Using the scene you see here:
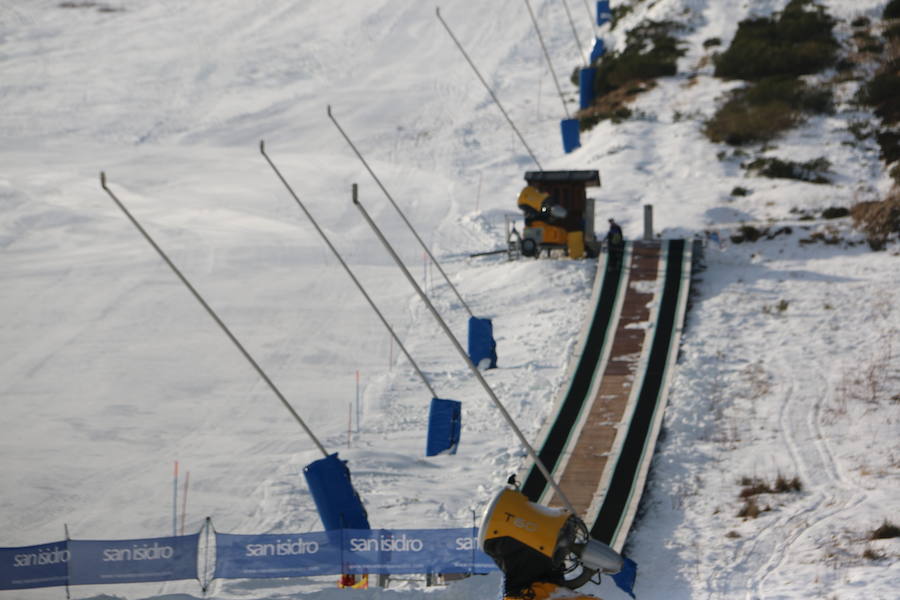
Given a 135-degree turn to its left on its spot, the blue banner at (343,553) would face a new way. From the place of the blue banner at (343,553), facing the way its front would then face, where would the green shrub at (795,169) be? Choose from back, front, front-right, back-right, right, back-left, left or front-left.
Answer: front

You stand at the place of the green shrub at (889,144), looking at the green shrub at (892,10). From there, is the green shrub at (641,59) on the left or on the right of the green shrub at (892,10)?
left

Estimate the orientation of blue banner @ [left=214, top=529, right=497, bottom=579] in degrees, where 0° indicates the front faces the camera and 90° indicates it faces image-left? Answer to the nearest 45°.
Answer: approximately 0°

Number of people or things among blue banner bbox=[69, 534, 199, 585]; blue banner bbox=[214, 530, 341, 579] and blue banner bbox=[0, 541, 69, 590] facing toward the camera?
3

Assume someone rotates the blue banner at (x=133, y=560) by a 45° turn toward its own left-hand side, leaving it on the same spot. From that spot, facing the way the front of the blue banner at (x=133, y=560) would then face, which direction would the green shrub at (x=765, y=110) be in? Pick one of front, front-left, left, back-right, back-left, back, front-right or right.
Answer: left

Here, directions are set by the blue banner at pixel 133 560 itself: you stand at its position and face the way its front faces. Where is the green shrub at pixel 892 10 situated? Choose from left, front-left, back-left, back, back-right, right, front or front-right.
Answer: back-left

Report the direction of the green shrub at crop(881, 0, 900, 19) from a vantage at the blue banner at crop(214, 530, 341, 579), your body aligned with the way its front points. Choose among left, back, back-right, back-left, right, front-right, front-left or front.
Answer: back-left

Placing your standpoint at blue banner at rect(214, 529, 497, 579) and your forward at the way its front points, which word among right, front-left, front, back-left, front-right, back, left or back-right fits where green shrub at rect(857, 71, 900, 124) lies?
back-left
